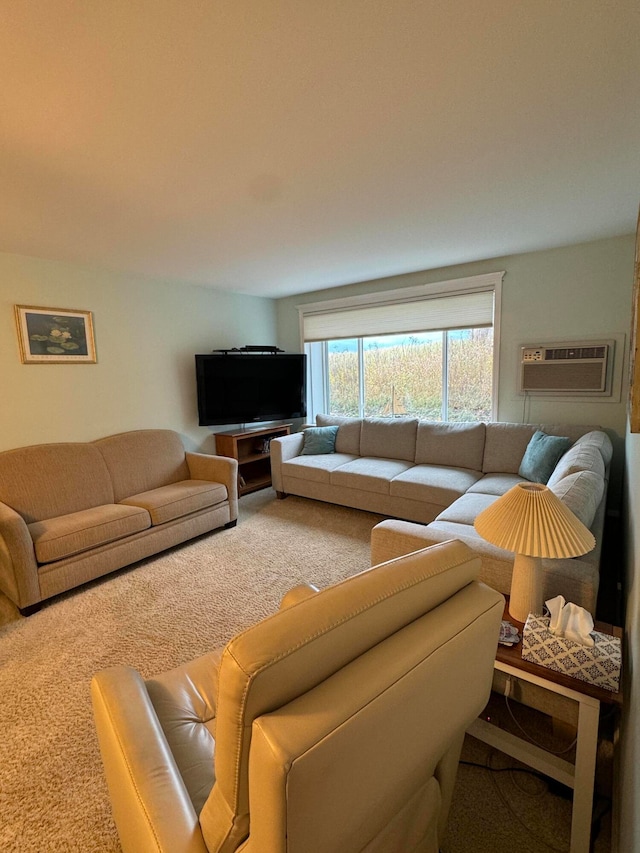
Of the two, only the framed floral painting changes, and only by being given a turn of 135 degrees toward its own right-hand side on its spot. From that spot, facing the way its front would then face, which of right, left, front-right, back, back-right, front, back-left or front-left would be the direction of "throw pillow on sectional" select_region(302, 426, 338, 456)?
back

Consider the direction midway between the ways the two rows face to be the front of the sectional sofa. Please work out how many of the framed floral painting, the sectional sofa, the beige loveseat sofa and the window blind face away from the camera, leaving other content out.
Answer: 0

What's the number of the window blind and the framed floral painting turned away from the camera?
0

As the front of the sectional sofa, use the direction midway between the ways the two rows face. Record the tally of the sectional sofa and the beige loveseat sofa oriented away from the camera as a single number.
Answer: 0

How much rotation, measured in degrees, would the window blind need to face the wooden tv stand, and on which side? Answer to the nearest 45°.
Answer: approximately 45° to its right

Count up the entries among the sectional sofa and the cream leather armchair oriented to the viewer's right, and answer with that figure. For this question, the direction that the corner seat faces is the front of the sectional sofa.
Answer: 0

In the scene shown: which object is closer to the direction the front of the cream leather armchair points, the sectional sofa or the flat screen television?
the flat screen television

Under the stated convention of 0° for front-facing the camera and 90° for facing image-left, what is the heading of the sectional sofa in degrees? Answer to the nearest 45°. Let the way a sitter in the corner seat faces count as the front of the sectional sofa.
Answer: approximately 45°

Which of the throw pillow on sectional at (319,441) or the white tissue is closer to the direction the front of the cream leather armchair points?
the throw pillow on sectional

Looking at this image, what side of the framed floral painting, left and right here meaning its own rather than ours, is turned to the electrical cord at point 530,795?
front

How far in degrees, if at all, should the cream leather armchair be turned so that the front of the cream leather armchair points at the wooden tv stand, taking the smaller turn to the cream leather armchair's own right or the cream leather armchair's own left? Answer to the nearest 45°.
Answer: approximately 45° to the cream leather armchair's own right

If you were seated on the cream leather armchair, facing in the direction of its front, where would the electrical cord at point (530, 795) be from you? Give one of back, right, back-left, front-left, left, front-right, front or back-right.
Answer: right

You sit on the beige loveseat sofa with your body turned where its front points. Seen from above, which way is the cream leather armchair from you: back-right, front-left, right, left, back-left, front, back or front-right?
front-right

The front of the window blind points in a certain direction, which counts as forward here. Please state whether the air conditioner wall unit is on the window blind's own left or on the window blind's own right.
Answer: on the window blind's own left

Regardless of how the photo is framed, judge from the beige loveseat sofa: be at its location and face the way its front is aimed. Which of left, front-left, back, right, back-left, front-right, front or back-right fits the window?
front-left

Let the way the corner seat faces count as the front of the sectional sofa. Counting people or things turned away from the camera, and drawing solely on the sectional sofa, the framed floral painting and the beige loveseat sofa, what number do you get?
0

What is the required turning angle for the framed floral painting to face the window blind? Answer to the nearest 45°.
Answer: approximately 45° to its left

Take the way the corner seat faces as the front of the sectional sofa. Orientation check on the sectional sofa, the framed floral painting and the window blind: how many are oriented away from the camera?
0

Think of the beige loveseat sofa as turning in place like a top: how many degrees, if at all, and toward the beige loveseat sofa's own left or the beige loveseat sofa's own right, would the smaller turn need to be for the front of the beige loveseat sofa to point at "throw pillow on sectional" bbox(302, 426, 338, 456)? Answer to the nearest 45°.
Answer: approximately 45° to the beige loveseat sofa's own left

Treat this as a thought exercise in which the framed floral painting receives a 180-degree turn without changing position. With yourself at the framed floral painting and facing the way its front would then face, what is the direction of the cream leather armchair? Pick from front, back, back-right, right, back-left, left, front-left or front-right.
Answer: back-left

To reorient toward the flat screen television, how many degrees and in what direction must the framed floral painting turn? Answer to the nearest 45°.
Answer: approximately 45° to its left

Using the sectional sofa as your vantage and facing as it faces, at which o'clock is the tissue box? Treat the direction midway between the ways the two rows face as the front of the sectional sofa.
The tissue box is roughly at 10 o'clock from the sectional sofa.
